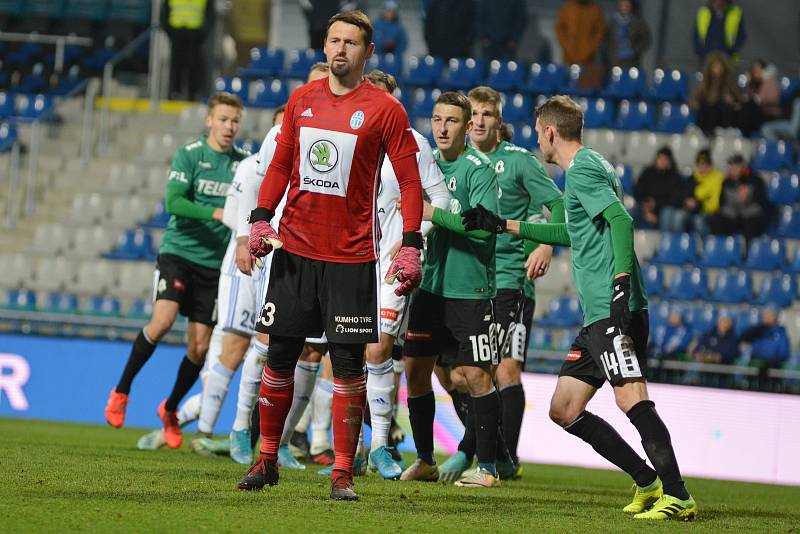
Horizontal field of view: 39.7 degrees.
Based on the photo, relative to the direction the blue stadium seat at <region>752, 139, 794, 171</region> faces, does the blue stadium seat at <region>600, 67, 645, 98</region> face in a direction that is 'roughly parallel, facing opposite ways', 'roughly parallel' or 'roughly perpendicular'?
roughly parallel

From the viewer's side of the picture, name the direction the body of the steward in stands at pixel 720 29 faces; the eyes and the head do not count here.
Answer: toward the camera

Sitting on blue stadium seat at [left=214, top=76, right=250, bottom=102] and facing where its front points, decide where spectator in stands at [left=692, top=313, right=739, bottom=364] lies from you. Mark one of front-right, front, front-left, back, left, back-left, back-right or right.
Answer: front-left

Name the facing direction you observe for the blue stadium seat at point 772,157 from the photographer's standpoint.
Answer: facing the viewer

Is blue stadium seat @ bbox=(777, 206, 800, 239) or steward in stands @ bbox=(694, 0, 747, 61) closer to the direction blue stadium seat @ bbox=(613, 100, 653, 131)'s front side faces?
the blue stadium seat

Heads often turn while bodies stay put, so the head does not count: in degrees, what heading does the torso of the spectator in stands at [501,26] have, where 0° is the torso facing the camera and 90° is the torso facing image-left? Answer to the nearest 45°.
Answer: approximately 0°

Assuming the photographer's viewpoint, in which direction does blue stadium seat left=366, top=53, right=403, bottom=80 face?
facing the viewer and to the left of the viewer

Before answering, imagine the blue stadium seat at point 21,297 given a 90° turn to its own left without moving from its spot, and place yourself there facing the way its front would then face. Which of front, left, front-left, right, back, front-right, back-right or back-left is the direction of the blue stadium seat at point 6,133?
left

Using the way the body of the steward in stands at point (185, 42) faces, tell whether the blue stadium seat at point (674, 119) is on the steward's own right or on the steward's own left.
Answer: on the steward's own left

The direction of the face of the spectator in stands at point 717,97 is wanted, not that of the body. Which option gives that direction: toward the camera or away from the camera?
toward the camera

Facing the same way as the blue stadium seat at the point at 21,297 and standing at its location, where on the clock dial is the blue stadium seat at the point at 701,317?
the blue stadium seat at the point at 701,317 is roughly at 10 o'clock from the blue stadium seat at the point at 21,297.

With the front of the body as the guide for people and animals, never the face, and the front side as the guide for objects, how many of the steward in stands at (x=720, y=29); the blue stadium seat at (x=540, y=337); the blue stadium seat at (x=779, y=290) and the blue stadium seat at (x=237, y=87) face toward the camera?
4

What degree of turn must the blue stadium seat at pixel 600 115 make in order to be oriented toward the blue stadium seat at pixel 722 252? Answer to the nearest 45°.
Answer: approximately 45° to its left

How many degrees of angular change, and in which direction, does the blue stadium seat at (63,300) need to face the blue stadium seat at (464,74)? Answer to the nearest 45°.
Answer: approximately 135° to its left
